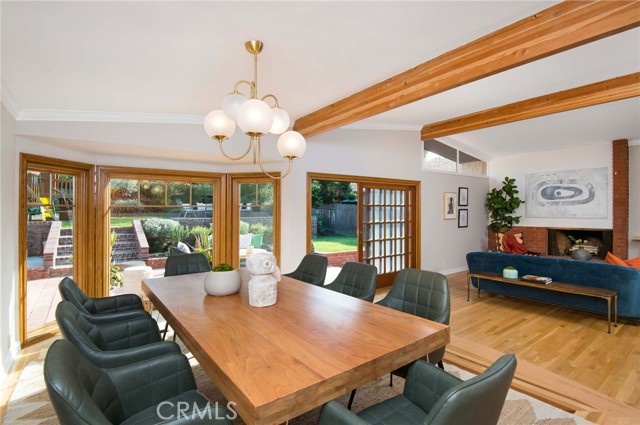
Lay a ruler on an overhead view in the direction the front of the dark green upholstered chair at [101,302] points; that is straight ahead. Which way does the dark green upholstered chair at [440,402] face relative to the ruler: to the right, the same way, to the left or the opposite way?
to the left

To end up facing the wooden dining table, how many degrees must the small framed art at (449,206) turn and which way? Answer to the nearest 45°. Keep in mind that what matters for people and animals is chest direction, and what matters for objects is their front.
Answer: approximately 45° to its right

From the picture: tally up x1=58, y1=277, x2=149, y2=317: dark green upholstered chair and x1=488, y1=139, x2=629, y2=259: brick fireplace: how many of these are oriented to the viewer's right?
1

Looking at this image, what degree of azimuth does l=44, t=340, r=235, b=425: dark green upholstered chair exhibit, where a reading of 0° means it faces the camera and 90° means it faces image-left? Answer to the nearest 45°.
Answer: approximately 270°

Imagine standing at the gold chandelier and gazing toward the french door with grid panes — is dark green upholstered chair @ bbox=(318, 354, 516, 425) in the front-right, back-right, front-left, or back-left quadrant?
back-right

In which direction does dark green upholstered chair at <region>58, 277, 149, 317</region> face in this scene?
to the viewer's right

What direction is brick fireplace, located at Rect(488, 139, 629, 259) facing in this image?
toward the camera

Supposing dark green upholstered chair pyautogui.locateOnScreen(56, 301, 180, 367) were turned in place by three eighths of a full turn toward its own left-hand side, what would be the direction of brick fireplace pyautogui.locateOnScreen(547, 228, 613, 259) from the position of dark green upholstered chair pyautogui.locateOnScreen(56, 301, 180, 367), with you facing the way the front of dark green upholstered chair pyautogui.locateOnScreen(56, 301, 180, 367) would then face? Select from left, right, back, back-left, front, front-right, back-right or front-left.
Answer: back-right

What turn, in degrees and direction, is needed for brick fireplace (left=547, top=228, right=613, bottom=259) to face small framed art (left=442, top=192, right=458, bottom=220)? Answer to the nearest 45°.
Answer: approximately 45° to its right

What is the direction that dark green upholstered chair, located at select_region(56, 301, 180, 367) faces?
to the viewer's right

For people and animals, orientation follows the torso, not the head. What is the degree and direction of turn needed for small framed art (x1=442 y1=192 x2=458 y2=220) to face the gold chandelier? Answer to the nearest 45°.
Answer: approximately 45° to its right

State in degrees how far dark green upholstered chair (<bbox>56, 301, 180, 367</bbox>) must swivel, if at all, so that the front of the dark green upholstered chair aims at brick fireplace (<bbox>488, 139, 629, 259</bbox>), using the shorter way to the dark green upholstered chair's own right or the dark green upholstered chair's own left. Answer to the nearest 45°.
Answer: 0° — it already faces it

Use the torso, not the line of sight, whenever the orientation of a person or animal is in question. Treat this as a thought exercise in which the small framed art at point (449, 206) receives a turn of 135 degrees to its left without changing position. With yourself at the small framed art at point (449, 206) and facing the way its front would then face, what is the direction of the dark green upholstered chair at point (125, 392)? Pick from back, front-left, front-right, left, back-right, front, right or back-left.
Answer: back

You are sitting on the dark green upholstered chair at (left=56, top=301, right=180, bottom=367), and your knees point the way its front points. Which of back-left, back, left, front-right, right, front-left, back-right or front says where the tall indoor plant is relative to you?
front

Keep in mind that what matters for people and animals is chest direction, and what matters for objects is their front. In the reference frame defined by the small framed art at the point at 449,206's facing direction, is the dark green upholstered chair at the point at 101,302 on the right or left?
on its right

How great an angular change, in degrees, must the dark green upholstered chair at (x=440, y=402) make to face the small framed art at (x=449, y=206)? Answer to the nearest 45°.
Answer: approximately 45° to its right
